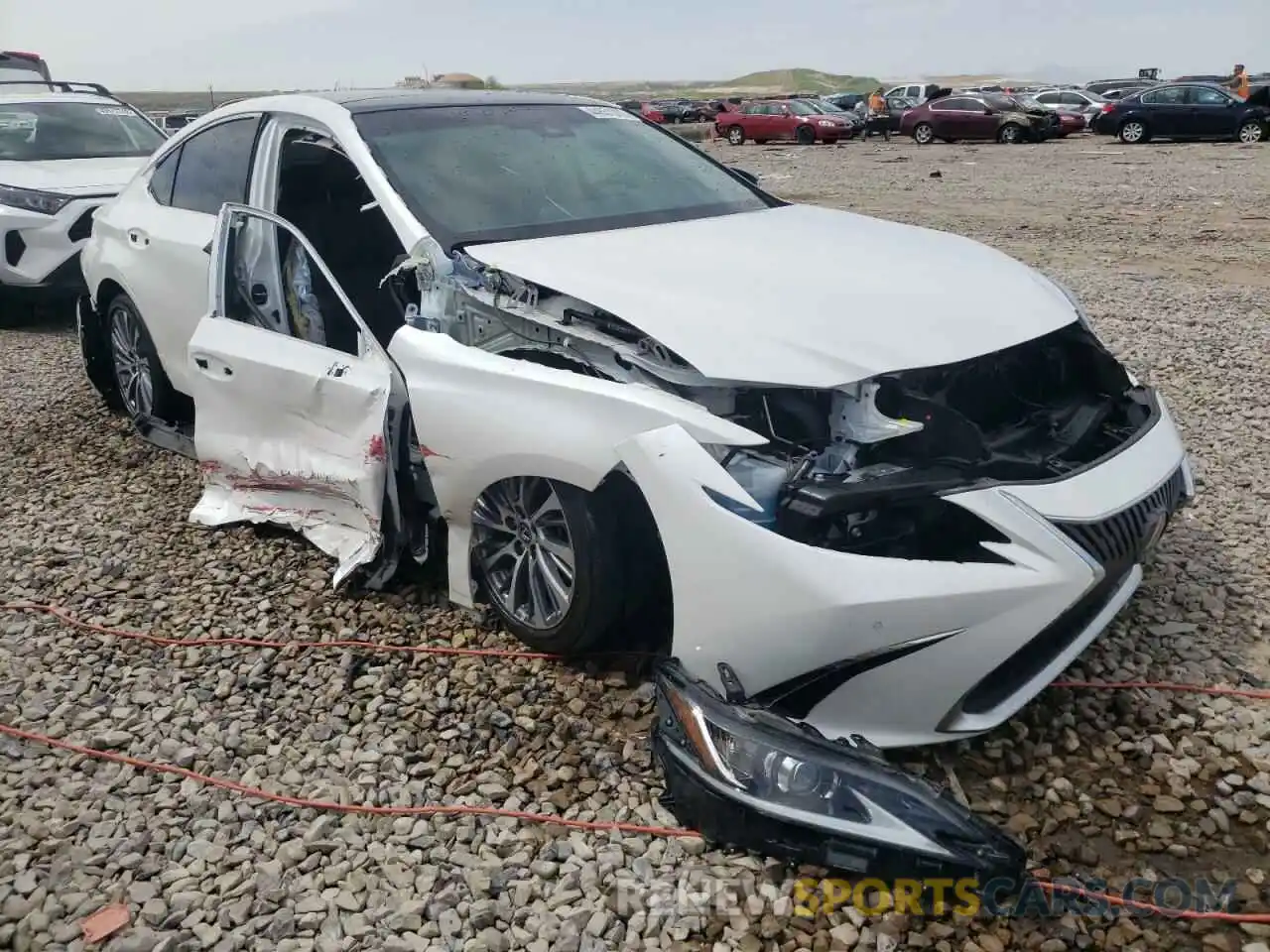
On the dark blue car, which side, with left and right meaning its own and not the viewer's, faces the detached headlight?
right

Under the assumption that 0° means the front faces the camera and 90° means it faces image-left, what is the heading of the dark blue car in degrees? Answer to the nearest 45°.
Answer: approximately 270°

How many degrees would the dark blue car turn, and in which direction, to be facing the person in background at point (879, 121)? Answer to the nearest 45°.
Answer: approximately 135° to its left

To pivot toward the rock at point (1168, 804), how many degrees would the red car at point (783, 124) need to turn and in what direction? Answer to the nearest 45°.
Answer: approximately 45° to its right

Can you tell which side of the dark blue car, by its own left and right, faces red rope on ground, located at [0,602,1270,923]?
right

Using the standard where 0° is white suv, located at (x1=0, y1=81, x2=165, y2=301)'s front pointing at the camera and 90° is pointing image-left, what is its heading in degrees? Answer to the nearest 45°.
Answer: approximately 315°
